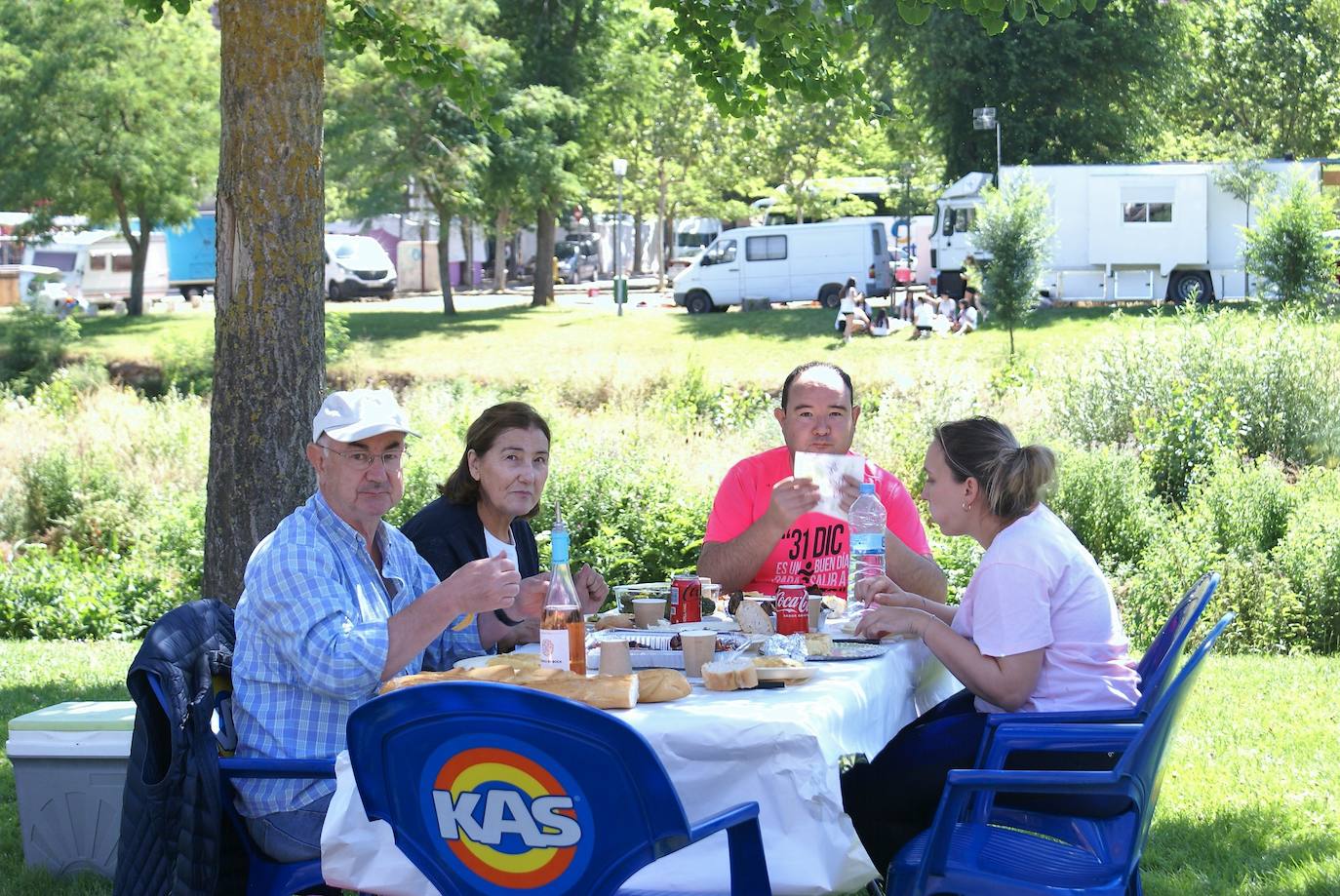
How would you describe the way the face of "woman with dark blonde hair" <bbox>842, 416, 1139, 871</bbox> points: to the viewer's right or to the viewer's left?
to the viewer's left

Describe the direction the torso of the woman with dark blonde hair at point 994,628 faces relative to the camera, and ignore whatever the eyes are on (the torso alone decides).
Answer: to the viewer's left

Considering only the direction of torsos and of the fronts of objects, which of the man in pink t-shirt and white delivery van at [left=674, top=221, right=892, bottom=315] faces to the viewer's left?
the white delivery van

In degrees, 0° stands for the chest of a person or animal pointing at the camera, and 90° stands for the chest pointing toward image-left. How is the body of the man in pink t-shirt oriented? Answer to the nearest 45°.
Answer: approximately 0°

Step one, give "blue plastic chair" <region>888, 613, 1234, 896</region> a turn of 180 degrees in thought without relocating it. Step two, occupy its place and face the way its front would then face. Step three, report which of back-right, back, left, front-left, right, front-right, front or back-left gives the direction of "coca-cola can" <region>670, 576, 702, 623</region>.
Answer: back-left

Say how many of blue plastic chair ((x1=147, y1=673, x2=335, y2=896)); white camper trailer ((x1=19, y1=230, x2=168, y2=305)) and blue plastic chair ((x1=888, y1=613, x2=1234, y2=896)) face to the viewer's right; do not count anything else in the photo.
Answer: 1

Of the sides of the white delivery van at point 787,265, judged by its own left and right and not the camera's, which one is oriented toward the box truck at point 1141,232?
back

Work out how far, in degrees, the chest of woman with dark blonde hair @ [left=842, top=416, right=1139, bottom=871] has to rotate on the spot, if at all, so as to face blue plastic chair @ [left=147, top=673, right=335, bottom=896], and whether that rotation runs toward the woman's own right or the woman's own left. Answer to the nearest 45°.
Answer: approximately 45° to the woman's own left

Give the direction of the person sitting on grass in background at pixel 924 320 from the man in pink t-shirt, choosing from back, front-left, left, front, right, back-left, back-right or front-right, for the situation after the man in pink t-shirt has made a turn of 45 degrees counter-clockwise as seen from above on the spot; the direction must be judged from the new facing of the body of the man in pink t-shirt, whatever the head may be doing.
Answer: back-left

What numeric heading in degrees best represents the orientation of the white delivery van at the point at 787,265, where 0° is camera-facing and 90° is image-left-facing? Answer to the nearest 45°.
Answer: approximately 90°

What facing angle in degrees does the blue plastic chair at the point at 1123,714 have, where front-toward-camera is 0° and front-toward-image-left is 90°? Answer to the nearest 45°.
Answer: approximately 90°

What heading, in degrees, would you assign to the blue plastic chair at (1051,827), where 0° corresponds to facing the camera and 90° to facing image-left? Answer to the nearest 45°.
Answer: approximately 90°

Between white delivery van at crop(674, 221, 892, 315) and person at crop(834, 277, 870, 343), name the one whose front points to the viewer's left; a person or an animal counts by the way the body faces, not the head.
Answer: the white delivery van

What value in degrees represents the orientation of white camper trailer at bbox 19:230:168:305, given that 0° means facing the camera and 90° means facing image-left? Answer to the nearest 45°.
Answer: approximately 45°
